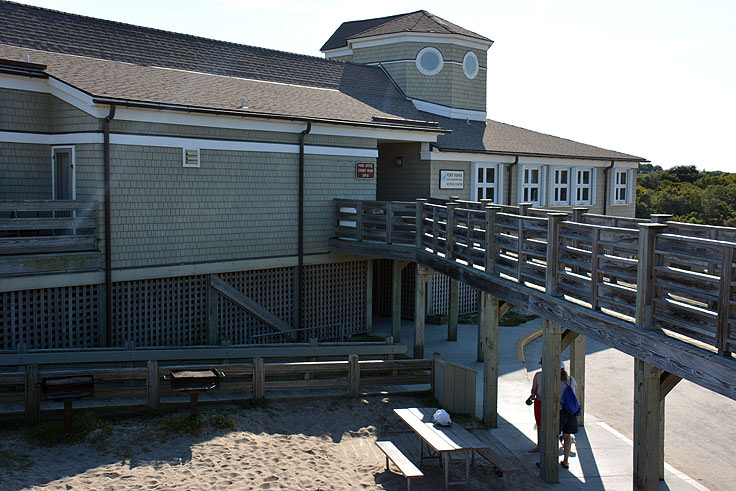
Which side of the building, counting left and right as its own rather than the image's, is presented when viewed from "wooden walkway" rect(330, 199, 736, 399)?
front

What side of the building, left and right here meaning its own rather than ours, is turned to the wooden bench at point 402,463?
front

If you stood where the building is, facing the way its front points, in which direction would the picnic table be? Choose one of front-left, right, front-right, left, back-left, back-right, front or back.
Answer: front
